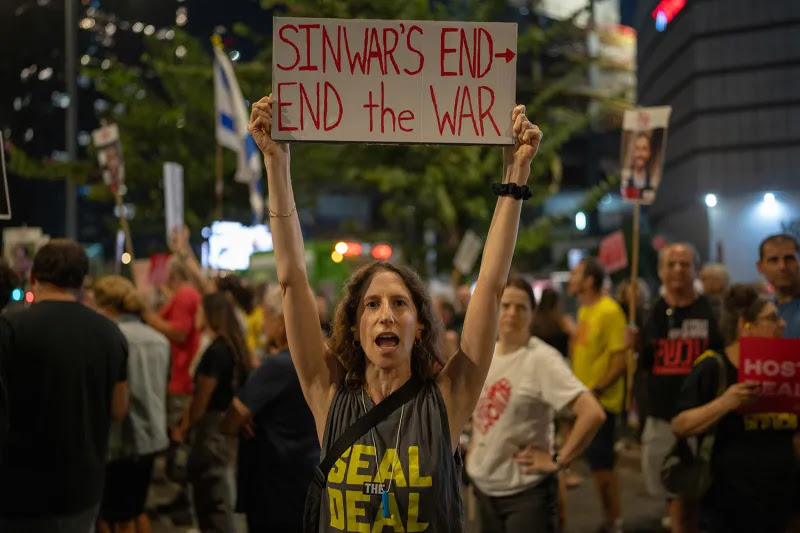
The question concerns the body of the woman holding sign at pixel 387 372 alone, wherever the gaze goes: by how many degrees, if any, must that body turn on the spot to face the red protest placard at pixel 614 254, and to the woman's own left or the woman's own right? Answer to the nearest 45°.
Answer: approximately 180°

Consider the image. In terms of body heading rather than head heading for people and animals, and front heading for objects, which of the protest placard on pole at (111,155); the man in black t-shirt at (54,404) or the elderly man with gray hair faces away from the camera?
the man in black t-shirt

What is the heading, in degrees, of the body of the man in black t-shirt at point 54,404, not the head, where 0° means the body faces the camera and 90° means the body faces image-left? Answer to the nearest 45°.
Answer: approximately 180°

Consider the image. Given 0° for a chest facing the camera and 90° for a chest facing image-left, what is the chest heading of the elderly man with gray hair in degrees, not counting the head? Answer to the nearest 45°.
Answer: approximately 0°

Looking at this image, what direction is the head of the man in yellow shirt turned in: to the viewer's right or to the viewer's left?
to the viewer's left

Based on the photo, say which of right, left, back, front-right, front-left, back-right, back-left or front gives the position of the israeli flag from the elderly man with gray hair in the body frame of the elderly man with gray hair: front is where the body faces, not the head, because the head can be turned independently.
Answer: back-right
